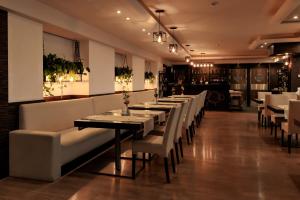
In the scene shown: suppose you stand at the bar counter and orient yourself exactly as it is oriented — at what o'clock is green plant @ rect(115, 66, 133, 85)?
The green plant is roughly at 1 o'clock from the bar counter.

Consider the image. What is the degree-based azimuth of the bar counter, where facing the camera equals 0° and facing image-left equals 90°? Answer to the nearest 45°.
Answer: approximately 0°

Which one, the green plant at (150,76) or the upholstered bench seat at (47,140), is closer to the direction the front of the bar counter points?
the upholstered bench seat

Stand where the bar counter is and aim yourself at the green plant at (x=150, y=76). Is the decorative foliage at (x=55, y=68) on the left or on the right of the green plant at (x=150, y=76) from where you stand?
left

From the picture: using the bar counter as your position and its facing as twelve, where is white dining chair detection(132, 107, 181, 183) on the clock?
The white dining chair is roughly at 12 o'clock from the bar counter.

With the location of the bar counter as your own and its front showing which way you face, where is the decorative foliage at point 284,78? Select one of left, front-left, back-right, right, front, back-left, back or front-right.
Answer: left

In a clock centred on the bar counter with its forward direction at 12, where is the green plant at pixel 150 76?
The green plant is roughly at 2 o'clock from the bar counter.

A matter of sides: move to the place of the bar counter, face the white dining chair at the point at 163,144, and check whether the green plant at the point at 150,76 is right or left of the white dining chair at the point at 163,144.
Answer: right

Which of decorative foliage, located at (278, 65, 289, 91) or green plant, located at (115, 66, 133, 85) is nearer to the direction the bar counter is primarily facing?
the green plant

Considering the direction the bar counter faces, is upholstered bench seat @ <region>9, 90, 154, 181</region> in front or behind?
in front

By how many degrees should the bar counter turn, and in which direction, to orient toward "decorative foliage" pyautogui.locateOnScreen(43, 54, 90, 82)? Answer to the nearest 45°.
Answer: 0° — it already faces it
